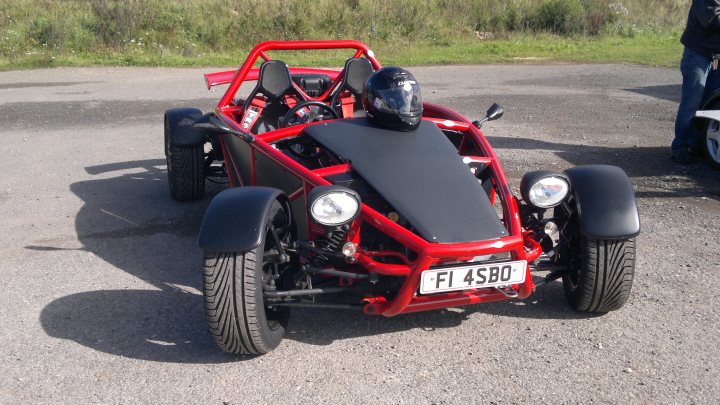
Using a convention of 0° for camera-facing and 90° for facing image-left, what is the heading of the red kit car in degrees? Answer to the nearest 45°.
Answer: approximately 315°

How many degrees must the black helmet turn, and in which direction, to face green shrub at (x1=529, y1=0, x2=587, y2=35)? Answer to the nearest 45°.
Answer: approximately 135° to its left

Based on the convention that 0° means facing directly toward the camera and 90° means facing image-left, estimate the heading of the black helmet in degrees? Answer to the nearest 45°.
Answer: approximately 315°

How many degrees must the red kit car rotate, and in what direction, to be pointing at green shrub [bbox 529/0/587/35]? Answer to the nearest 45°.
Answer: approximately 135° to its left
